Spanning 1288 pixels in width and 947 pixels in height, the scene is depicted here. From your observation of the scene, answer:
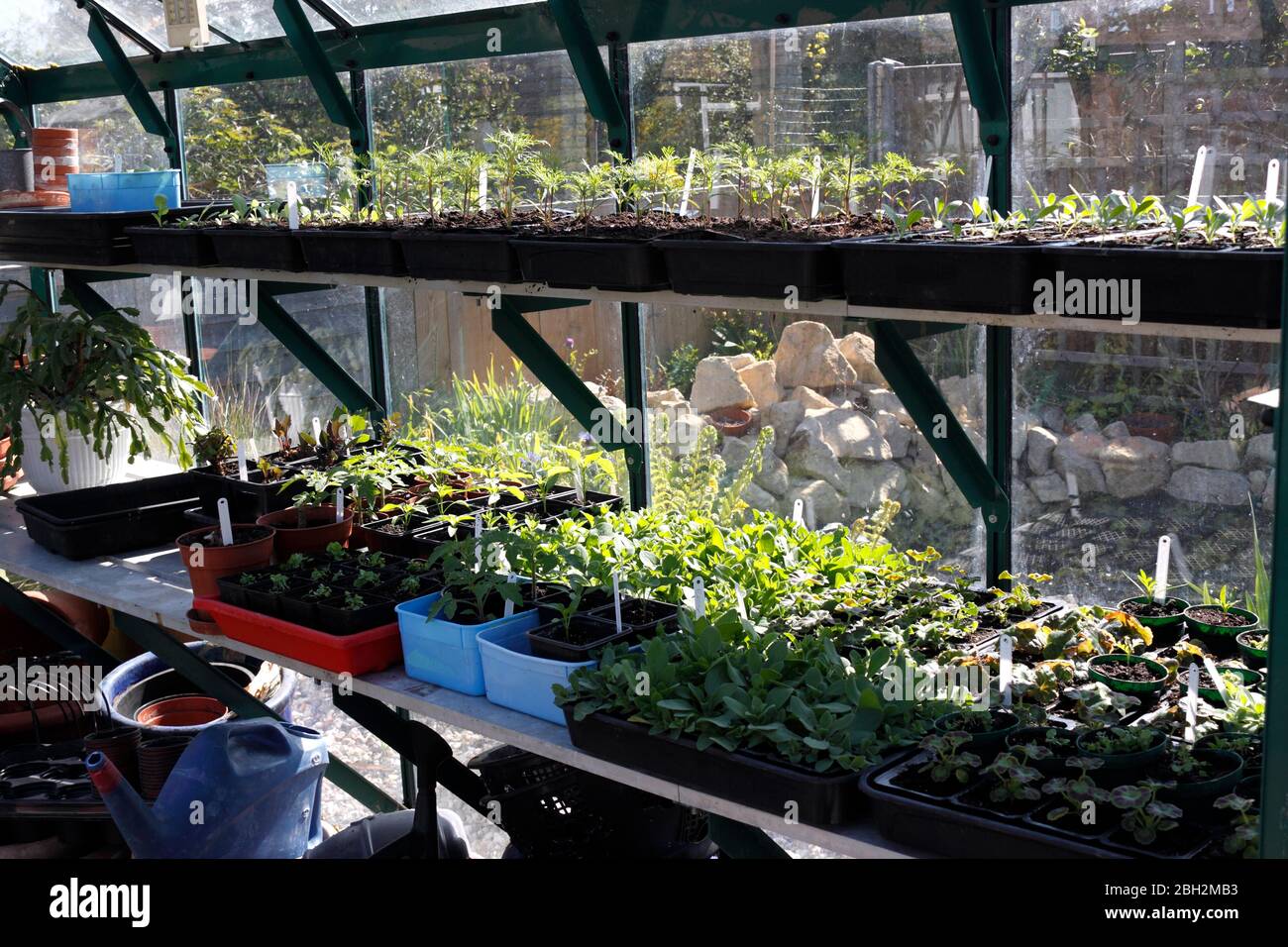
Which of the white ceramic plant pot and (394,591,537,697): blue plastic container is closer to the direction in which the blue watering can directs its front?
the white ceramic plant pot

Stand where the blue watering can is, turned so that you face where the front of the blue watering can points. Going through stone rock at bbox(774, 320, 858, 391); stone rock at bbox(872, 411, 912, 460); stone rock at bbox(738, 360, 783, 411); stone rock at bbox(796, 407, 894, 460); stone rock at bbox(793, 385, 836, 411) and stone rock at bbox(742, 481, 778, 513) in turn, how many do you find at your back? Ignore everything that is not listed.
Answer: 6

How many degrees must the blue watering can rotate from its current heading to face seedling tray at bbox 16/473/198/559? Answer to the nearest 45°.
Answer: approximately 90° to its right

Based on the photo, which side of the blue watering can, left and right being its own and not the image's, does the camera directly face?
left
